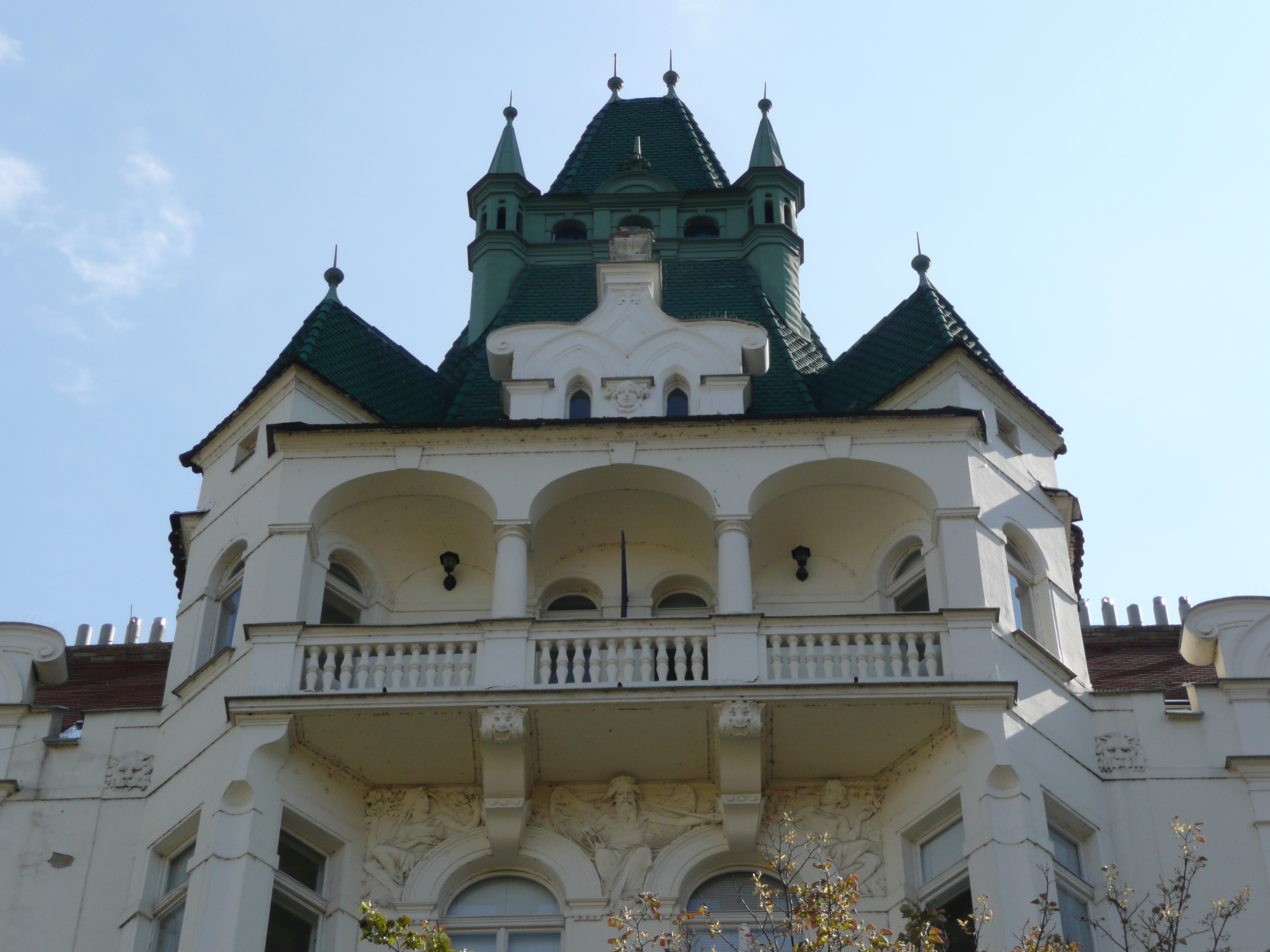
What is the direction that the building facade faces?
toward the camera
